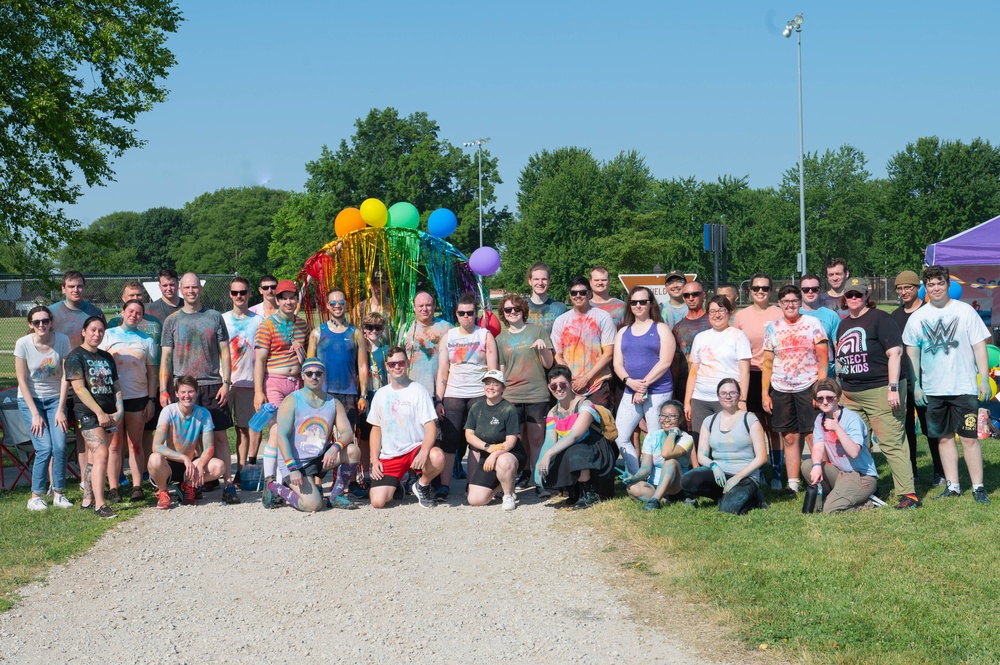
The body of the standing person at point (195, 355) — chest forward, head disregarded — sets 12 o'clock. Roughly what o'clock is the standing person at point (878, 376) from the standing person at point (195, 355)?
the standing person at point (878, 376) is roughly at 10 o'clock from the standing person at point (195, 355).

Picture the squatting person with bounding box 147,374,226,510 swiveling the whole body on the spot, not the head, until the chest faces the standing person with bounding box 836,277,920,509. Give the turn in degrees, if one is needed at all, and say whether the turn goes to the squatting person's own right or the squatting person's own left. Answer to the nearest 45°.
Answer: approximately 45° to the squatting person's own left

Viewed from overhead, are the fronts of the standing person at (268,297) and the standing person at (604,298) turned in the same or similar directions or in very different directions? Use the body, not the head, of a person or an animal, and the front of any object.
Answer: same or similar directions

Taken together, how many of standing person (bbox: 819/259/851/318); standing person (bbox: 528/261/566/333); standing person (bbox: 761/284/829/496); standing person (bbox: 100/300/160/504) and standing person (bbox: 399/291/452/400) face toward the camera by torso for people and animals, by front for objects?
5

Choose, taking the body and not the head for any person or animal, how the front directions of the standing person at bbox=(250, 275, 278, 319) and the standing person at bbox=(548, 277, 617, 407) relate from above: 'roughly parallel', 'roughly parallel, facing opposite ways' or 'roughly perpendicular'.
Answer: roughly parallel

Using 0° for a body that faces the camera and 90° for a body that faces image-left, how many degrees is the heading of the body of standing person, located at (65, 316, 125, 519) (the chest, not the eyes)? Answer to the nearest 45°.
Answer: approximately 315°

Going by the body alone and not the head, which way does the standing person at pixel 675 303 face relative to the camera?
toward the camera

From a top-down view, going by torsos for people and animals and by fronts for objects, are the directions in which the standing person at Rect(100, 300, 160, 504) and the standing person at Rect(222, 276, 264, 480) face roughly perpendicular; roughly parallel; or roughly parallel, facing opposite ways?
roughly parallel

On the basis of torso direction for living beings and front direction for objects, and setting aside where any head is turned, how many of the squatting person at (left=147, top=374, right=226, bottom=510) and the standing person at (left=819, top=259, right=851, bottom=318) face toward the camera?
2

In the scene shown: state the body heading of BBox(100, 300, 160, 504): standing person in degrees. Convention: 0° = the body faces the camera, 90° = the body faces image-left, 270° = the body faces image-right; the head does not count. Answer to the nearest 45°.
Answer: approximately 0°

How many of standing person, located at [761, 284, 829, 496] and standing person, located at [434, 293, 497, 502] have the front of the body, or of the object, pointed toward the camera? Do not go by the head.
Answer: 2

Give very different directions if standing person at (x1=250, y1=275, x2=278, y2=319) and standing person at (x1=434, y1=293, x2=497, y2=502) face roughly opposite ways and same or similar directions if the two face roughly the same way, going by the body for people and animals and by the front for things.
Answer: same or similar directions

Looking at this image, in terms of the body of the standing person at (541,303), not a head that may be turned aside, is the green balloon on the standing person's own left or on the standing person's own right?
on the standing person's own right

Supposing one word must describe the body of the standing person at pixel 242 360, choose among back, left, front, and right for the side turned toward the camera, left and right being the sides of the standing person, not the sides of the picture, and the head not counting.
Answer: front

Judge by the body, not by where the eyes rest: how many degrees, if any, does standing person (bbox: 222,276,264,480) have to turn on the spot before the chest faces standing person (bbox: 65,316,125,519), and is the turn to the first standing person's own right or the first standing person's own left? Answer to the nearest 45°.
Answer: approximately 45° to the first standing person's own right
